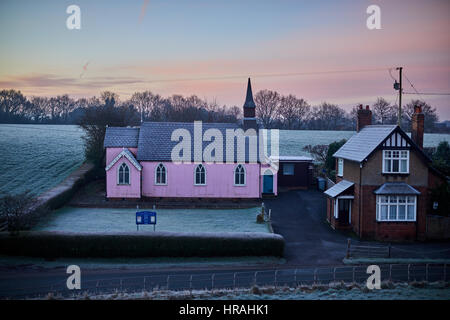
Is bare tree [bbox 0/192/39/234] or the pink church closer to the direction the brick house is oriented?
the bare tree

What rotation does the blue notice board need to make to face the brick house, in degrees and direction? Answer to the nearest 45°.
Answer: approximately 90° to its left

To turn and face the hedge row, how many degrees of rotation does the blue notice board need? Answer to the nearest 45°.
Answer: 0° — it already faces it

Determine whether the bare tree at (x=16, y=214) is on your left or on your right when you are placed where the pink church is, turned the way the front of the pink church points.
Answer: on your right

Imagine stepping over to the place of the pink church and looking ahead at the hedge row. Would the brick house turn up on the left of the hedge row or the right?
left

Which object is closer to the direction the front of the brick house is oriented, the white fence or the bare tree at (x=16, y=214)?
the white fence

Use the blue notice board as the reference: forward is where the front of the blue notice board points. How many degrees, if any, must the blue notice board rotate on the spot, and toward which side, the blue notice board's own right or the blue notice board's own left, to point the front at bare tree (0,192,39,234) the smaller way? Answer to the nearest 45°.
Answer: approximately 90° to the blue notice board's own right

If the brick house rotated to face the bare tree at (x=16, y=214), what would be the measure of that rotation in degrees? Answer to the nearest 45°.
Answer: approximately 45° to its right
